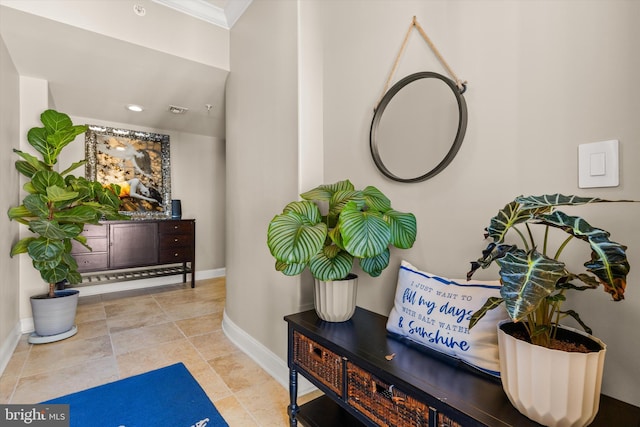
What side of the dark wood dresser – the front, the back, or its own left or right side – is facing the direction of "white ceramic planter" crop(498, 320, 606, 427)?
front

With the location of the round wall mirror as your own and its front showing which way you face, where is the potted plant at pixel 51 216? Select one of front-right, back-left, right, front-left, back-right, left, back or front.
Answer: front-right

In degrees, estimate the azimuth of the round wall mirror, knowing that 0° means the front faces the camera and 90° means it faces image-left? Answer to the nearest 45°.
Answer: approximately 45°

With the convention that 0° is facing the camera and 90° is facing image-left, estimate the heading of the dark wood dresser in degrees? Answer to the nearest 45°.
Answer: approximately 0°

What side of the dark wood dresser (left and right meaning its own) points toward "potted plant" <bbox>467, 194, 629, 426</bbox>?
front

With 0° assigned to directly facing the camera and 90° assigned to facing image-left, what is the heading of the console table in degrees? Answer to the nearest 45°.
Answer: approximately 45°

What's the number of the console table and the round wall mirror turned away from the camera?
0

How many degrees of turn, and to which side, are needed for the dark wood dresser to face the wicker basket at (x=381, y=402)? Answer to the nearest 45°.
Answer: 0° — it already faces it

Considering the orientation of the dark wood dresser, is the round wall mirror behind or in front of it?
in front
